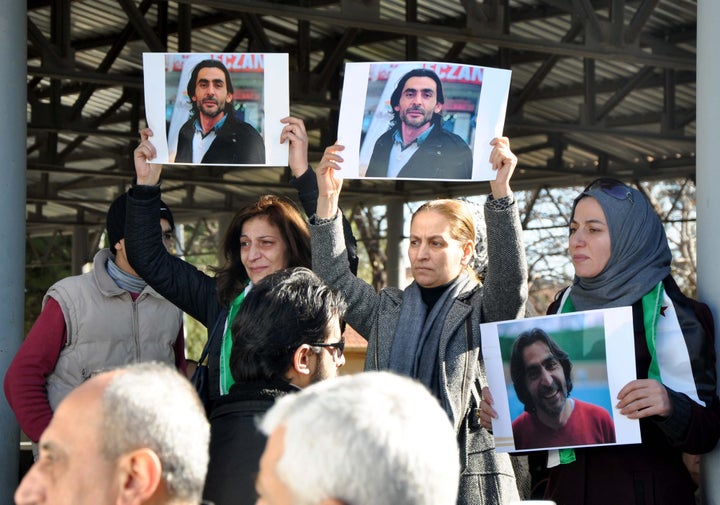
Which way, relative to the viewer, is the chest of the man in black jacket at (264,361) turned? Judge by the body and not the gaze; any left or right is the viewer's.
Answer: facing away from the viewer and to the right of the viewer

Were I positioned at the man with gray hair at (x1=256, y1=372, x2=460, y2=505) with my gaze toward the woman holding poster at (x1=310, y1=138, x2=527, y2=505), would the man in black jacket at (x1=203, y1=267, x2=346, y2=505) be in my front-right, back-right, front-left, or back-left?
front-left

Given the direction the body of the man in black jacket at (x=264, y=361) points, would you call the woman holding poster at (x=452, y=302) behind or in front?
in front

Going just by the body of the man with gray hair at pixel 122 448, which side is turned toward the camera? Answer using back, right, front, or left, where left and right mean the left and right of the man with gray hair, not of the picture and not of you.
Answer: left

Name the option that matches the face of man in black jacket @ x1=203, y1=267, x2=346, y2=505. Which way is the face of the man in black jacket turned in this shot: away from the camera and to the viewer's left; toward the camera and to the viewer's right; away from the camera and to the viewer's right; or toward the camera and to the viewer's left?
away from the camera and to the viewer's right

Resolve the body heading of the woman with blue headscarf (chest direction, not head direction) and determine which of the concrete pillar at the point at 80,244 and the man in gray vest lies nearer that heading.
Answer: the man in gray vest

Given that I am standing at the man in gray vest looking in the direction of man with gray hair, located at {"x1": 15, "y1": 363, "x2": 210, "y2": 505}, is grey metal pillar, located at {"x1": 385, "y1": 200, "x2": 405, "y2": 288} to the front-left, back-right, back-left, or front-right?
back-left

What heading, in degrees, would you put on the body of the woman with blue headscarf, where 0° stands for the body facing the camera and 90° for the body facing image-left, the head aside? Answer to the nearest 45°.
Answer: approximately 45°

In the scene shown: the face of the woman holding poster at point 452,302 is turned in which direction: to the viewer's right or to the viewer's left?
to the viewer's left

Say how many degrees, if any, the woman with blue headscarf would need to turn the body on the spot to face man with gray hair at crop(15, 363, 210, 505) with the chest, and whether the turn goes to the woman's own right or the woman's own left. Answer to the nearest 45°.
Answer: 0° — they already face them

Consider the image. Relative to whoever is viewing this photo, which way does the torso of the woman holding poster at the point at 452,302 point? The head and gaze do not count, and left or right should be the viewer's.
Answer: facing the viewer and to the left of the viewer

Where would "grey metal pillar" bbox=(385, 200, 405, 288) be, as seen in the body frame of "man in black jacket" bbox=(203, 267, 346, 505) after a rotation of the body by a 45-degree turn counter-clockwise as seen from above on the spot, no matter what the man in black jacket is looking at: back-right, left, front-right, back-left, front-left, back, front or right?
front

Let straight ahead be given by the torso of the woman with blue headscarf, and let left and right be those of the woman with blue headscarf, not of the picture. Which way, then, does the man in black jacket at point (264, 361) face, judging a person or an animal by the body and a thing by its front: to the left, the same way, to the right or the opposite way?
the opposite way

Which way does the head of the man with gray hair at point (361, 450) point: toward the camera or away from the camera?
away from the camera
